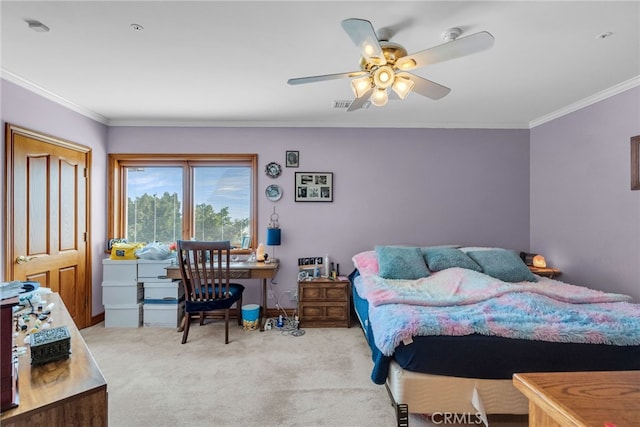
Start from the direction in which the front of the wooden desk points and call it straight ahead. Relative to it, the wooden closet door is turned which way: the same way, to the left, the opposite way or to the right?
to the left

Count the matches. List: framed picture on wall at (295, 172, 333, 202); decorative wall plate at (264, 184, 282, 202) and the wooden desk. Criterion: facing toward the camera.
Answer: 3

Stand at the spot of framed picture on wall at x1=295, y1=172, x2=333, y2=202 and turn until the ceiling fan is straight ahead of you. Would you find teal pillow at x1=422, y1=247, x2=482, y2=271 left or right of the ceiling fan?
left

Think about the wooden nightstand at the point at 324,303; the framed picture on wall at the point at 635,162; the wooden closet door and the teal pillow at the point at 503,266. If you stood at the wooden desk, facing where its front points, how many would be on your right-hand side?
1

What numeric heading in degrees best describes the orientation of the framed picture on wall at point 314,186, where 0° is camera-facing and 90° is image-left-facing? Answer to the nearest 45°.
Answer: approximately 0°

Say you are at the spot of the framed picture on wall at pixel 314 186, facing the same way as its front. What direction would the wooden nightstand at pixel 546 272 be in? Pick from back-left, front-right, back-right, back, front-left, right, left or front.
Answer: left

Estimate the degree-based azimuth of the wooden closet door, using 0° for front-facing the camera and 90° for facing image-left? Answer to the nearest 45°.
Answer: approximately 315°

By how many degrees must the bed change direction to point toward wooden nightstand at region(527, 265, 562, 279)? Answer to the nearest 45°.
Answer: approximately 180°
